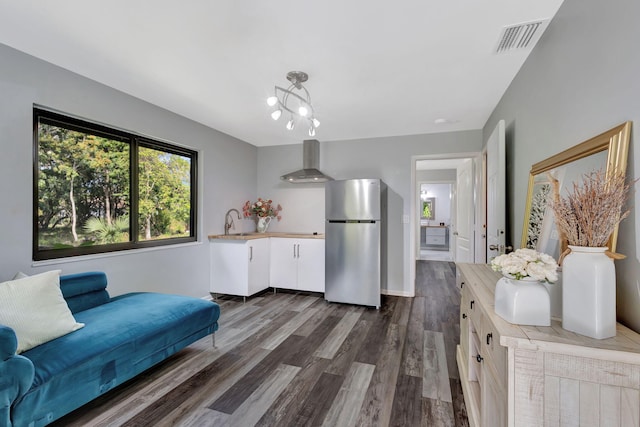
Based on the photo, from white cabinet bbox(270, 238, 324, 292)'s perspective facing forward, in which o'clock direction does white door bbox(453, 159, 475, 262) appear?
The white door is roughly at 9 o'clock from the white cabinet.

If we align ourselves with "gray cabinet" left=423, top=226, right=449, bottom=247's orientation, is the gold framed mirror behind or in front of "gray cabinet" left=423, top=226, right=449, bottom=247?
in front

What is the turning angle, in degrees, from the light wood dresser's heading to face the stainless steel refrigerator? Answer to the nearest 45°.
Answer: approximately 45° to its right

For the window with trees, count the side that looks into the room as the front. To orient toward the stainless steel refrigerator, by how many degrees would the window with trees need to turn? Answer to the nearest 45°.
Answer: approximately 45° to its left

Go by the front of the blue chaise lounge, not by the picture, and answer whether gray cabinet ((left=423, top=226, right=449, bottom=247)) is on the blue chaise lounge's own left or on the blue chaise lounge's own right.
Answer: on the blue chaise lounge's own left

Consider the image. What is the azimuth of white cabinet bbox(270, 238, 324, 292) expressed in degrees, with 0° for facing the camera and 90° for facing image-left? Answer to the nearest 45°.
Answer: approximately 0°

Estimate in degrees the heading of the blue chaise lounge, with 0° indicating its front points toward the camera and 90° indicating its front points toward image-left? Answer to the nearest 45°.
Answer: approximately 315°
